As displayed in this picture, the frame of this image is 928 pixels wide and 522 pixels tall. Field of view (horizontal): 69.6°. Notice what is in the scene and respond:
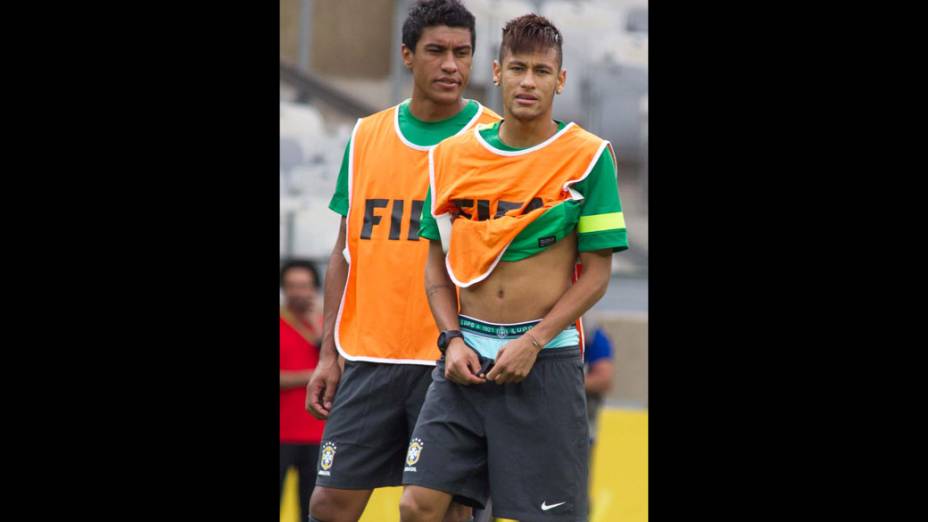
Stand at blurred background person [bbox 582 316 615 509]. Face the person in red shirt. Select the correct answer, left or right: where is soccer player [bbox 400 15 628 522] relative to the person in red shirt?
left

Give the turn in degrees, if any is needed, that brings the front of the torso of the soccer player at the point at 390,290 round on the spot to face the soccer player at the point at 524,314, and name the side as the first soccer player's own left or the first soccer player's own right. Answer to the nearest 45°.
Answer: approximately 45° to the first soccer player's own left

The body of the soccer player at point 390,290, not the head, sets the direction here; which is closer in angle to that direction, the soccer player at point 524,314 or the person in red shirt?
the soccer player

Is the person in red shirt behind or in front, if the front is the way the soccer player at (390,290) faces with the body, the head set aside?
behind

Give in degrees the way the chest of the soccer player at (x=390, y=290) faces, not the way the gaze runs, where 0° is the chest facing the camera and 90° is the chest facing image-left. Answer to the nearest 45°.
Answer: approximately 0°

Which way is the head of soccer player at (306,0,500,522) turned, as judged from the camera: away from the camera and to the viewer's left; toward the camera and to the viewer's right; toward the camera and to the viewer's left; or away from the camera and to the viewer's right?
toward the camera and to the viewer's right
